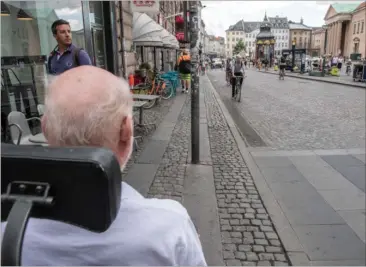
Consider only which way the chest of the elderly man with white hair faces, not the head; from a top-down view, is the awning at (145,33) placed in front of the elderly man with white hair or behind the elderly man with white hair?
in front

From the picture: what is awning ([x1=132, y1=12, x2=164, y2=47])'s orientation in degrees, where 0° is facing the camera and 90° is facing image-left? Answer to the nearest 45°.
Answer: approximately 270°

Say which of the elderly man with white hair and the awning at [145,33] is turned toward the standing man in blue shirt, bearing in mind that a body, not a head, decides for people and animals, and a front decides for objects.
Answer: the elderly man with white hair

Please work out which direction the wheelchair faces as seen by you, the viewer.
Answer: facing away from the viewer

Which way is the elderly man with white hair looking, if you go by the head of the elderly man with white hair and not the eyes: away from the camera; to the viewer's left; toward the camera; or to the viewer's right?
away from the camera

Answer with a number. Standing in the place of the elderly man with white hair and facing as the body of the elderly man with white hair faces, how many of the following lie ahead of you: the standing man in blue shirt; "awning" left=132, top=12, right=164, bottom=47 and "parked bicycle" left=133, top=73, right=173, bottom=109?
3

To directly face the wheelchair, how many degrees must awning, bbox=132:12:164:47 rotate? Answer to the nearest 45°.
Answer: approximately 90° to its right

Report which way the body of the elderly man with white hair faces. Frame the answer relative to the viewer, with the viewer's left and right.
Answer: facing away from the viewer

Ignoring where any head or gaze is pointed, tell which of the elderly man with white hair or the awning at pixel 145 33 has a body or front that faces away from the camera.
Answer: the elderly man with white hair

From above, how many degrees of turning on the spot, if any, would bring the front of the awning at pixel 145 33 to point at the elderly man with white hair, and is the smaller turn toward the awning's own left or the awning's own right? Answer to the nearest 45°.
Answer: approximately 90° to the awning's own right

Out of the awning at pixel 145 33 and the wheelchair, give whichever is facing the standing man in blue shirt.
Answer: the wheelchair
